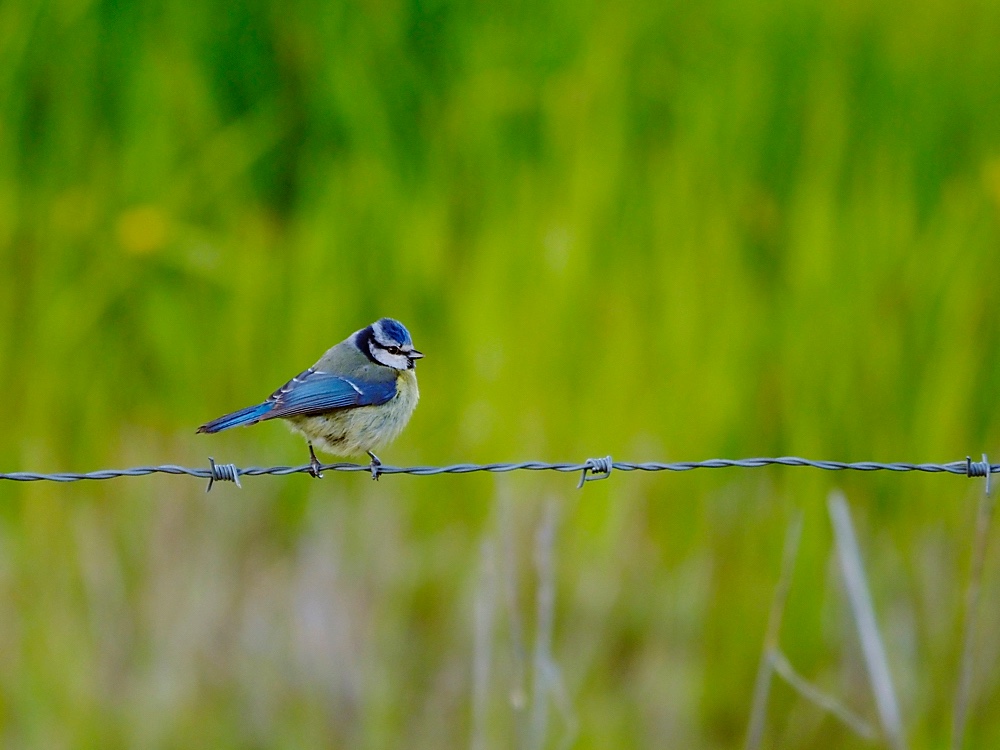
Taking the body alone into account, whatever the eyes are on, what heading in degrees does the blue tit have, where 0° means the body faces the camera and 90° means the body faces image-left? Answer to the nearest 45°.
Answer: approximately 270°

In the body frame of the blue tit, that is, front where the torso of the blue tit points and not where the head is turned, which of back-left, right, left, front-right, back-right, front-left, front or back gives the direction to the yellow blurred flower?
back-left
